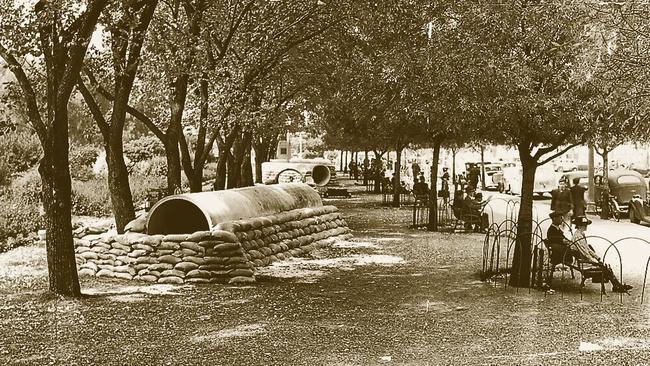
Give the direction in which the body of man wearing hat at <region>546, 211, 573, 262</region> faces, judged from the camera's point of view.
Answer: to the viewer's right

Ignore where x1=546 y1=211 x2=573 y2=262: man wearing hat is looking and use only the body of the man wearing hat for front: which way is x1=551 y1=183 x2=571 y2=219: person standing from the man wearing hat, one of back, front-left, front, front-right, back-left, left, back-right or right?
left

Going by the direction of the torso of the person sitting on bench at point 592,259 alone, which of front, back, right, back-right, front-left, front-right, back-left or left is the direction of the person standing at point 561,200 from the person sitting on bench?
left

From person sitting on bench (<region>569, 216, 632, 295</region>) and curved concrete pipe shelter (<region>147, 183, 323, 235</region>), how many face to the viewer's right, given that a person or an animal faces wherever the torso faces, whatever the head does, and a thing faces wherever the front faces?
1

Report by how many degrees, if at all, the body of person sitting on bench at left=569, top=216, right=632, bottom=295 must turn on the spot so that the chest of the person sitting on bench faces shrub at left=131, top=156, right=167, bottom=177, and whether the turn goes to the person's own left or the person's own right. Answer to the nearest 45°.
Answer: approximately 135° to the person's own left

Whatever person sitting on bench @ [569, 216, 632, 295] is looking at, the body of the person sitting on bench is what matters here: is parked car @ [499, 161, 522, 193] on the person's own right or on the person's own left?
on the person's own left

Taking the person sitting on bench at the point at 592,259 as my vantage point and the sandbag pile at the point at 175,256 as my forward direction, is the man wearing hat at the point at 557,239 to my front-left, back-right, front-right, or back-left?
front-right

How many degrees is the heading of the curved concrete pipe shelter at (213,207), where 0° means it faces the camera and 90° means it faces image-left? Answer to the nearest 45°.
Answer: approximately 45°

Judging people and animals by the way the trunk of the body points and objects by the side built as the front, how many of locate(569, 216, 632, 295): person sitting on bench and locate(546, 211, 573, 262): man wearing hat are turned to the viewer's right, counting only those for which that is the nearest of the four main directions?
2

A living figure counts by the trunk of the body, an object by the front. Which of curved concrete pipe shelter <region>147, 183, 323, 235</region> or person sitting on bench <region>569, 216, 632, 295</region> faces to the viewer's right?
the person sitting on bench

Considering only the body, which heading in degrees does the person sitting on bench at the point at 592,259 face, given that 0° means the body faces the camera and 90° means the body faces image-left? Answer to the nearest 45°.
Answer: approximately 270°

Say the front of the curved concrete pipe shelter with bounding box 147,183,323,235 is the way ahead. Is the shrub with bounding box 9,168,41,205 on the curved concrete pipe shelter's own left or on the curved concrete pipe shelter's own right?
on the curved concrete pipe shelter's own right
